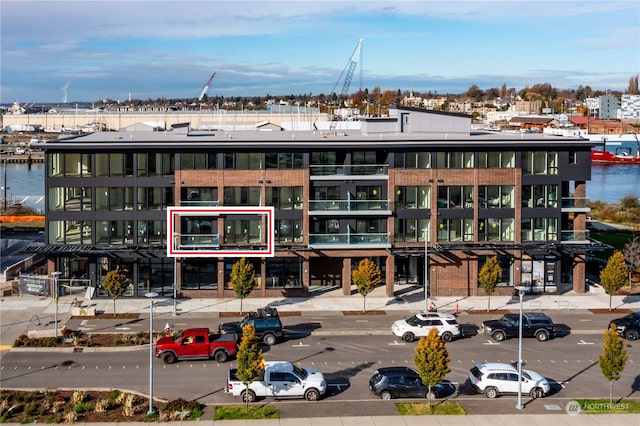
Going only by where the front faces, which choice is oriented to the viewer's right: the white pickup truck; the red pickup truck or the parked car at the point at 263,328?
the white pickup truck

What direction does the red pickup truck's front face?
to the viewer's left

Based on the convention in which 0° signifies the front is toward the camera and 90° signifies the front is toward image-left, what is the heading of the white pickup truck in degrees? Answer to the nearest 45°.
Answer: approximately 270°

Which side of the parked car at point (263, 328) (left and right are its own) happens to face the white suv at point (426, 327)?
back

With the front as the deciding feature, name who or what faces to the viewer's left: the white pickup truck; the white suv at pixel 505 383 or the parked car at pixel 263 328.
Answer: the parked car

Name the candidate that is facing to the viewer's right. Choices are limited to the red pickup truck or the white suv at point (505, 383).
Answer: the white suv

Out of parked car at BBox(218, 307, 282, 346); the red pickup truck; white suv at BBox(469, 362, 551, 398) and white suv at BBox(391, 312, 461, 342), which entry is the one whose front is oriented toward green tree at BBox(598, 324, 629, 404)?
white suv at BBox(469, 362, 551, 398)

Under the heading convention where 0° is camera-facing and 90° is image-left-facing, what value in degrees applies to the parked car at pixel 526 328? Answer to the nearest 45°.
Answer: approximately 90°

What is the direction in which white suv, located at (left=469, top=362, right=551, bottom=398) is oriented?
to the viewer's right

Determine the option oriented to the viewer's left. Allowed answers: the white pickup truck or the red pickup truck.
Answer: the red pickup truck

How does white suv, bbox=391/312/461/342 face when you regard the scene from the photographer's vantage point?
facing to the left of the viewer
